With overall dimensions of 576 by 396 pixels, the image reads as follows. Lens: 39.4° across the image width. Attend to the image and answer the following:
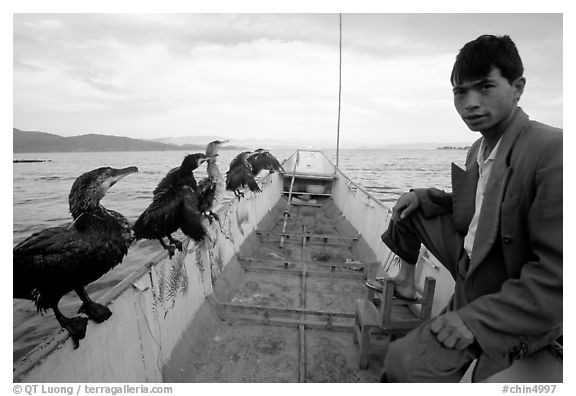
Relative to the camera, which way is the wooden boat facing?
away from the camera

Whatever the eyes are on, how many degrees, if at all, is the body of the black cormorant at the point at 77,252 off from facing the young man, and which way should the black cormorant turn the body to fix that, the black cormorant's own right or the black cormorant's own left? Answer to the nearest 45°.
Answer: approximately 45° to the black cormorant's own right

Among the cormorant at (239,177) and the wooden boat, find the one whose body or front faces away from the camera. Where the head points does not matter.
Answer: the wooden boat

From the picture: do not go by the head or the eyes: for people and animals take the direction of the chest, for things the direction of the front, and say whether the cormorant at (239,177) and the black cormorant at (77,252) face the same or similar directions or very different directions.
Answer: same or similar directions

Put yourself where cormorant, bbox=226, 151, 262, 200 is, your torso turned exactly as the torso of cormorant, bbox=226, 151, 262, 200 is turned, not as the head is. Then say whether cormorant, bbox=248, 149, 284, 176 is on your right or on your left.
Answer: on your left

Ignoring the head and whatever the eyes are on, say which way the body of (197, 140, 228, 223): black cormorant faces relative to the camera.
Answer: to the viewer's right

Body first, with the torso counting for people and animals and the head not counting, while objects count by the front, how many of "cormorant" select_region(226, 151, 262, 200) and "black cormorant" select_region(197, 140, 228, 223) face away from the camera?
0

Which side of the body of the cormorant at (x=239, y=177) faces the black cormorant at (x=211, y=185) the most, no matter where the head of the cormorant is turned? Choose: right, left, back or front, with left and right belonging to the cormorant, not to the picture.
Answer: right
